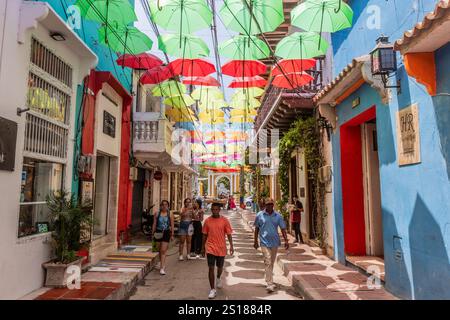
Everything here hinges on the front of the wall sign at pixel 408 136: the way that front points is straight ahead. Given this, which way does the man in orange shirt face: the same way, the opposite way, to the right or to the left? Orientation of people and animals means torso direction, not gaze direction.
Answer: to the left

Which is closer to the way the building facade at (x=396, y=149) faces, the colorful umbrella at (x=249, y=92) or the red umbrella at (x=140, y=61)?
the red umbrella

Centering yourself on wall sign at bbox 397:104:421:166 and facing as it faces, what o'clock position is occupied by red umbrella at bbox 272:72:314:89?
The red umbrella is roughly at 3 o'clock from the wall sign.

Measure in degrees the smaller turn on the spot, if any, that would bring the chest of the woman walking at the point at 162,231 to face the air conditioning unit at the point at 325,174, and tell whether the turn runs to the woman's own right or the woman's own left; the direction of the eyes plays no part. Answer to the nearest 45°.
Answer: approximately 90° to the woman's own left

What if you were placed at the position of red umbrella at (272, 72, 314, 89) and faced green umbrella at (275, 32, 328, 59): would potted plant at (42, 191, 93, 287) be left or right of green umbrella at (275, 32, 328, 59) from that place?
right

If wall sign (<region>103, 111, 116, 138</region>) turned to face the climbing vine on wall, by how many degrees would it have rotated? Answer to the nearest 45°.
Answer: approximately 45° to its left

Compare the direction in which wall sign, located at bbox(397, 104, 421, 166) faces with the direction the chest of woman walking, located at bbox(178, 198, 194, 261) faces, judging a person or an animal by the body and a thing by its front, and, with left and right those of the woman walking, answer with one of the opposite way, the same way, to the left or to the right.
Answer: to the right
